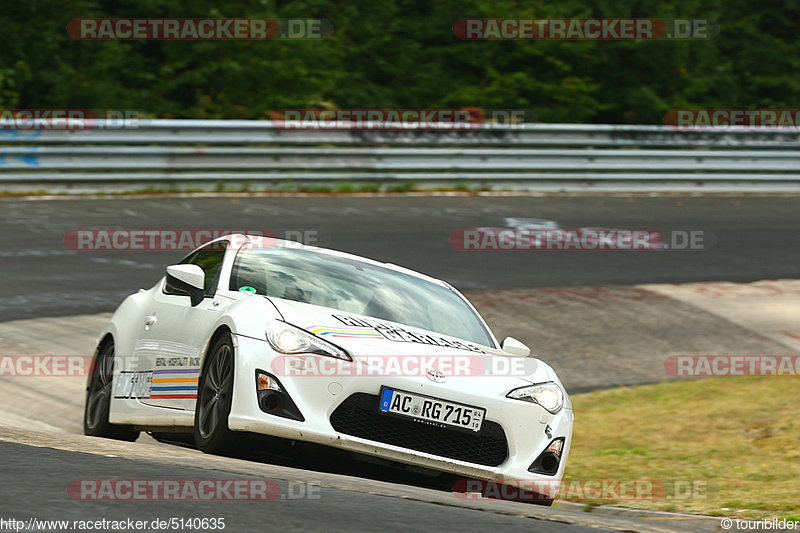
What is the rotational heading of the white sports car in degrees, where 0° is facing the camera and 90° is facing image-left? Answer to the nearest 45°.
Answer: approximately 315°

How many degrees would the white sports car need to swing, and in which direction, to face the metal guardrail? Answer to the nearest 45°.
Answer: approximately 135° to its left
